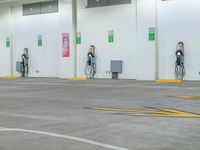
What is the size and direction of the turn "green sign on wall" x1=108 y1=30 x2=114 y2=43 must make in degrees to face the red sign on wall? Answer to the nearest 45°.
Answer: approximately 135° to its right

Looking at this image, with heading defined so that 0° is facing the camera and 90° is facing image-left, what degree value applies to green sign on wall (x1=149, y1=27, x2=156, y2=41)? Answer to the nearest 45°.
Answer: approximately 0°

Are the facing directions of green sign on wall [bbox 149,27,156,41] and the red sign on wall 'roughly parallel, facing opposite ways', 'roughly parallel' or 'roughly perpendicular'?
roughly parallel

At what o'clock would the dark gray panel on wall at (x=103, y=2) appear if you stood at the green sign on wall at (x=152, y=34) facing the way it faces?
The dark gray panel on wall is roughly at 4 o'clock from the green sign on wall.

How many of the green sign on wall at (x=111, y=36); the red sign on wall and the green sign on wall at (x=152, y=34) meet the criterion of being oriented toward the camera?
3

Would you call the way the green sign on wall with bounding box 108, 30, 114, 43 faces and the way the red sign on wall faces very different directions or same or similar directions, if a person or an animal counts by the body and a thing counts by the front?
same or similar directions

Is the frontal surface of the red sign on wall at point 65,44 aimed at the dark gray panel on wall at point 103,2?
no

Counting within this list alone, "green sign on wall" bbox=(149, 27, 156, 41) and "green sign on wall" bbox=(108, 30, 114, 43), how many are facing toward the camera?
2

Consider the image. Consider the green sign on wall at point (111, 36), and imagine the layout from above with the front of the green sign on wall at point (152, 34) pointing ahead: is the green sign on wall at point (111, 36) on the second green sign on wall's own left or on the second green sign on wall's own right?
on the second green sign on wall's own right

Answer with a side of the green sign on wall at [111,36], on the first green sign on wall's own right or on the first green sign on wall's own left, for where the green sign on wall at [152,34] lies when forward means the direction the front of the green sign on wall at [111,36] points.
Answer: on the first green sign on wall's own left

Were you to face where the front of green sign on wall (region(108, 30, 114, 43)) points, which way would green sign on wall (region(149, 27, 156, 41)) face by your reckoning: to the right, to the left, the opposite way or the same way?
the same way

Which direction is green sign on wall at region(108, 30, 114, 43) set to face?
toward the camera

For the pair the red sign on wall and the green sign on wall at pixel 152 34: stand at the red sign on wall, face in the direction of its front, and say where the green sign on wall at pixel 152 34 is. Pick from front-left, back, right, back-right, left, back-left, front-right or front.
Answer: front-left
